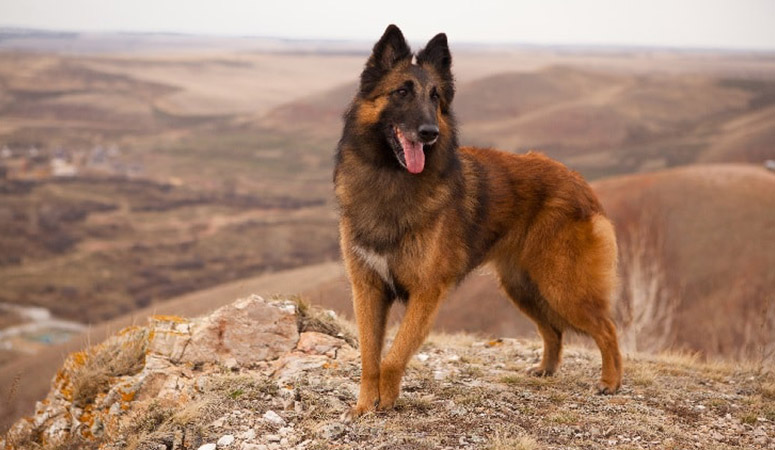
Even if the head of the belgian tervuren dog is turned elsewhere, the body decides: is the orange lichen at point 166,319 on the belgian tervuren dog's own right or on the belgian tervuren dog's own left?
on the belgian tervuren dog's own right

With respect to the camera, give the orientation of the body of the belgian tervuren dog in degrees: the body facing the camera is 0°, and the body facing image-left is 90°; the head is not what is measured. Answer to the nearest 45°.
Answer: approximately 45°

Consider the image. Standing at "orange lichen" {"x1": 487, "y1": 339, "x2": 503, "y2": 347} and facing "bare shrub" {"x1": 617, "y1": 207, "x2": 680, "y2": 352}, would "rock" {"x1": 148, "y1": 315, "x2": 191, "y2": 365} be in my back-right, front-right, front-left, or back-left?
back-left

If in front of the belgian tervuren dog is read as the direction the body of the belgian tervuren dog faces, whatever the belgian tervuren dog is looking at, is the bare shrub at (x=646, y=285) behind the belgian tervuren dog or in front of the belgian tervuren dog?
behind
